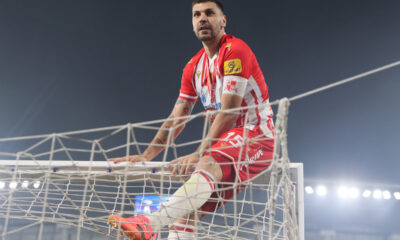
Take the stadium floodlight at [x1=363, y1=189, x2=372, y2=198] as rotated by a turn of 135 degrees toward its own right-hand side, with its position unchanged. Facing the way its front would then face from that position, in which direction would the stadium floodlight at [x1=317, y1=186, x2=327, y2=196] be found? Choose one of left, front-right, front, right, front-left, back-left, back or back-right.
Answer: left

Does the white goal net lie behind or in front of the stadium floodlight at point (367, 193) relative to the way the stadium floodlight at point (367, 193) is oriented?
in front

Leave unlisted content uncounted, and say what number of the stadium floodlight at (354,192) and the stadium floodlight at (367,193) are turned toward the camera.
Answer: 2

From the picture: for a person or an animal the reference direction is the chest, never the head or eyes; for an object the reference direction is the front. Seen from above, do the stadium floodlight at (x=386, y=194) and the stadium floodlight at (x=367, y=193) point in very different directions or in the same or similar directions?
same or similar directions

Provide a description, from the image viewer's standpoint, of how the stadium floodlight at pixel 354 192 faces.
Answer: facing the viewer

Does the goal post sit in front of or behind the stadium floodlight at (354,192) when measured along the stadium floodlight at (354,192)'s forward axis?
in front

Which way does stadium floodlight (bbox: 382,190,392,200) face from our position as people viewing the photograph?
facing the viewer

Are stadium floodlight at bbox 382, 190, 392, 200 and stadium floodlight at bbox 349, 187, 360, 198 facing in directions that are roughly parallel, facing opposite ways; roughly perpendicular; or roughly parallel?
roughly parallel

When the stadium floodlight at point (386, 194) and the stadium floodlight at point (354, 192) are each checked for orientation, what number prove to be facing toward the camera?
2

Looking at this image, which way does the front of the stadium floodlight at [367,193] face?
toward the camera
